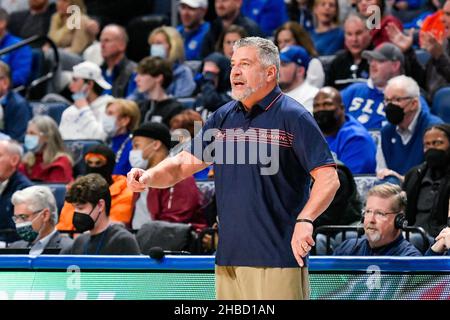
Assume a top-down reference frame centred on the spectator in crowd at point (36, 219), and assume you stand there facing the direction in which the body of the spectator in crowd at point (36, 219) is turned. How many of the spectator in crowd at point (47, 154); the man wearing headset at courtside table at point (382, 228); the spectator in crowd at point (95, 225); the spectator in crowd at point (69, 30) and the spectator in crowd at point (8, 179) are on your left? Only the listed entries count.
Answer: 2

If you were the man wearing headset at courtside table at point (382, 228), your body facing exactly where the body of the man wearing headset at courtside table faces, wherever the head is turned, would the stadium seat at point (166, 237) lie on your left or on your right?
on your right

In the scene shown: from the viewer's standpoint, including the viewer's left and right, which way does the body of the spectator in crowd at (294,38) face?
facing the viewer and to the left of the viewer

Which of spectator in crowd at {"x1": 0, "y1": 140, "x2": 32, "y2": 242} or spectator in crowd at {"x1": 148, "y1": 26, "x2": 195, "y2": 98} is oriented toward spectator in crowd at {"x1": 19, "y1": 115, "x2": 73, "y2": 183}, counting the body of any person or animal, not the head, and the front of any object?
spectator in crowd at {"x1": 148, "y1": 26, "x2": 195, "y2": 98}

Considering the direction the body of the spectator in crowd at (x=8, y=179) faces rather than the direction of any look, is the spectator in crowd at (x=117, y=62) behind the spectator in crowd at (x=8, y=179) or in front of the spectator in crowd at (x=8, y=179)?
behind

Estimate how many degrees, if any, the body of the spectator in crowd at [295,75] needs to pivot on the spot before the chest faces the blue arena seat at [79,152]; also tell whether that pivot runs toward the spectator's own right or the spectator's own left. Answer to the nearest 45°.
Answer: approximately 45° to the spectator's own right

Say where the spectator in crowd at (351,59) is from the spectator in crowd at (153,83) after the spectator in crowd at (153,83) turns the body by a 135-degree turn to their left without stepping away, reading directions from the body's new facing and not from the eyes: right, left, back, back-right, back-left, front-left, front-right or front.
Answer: front
